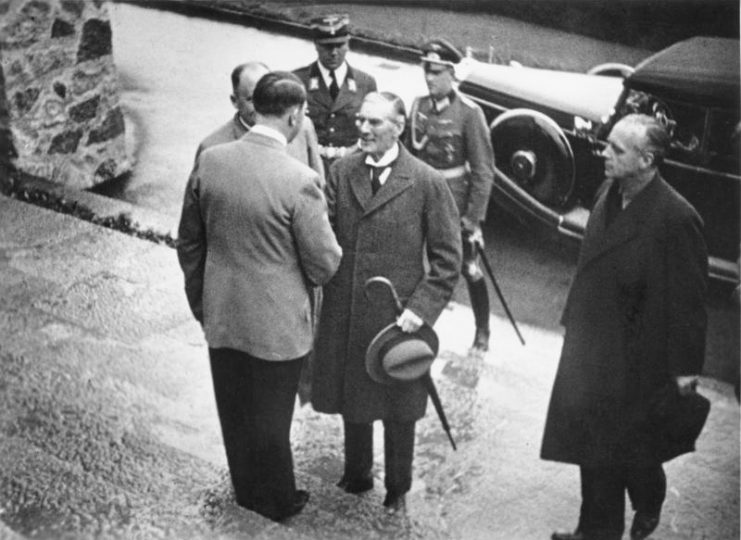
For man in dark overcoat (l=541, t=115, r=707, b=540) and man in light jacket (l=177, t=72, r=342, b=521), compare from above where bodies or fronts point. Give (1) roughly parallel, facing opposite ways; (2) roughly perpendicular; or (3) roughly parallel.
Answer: roughly parallel, facing opposite ways

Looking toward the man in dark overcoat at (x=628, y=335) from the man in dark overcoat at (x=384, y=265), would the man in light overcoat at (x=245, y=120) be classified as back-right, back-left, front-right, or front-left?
back-left

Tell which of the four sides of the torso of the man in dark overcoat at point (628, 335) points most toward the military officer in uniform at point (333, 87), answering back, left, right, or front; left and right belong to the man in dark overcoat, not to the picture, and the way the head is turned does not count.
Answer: right

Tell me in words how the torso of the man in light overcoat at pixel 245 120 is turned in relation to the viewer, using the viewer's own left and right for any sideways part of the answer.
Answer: facing the viewer and to the right of the viewer

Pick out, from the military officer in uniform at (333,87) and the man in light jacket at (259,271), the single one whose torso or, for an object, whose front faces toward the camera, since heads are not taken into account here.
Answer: the military officer in uniform

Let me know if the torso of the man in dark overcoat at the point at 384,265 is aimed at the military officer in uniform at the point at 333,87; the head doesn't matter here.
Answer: no

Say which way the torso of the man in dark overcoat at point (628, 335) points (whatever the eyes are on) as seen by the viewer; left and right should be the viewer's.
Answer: facing the viewer and to the left of the viewer

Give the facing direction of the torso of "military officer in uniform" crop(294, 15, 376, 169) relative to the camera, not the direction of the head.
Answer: toward the camera

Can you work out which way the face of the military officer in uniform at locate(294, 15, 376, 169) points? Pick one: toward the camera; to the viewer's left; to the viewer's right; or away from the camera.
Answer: toward the camera

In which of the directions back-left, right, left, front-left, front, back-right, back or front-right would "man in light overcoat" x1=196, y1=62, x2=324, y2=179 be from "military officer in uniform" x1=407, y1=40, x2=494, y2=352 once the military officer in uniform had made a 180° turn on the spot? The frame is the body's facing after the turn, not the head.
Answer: back

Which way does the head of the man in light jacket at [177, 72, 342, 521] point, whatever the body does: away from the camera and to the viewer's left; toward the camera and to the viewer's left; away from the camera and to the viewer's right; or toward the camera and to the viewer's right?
away from the camera and to the viewer's right

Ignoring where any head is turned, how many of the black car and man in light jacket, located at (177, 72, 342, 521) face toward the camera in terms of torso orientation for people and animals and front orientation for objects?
0

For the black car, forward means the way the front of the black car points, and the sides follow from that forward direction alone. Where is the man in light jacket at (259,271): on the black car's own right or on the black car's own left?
on the black car's own left

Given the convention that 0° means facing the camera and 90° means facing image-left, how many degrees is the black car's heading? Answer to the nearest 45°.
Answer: approximately 135°

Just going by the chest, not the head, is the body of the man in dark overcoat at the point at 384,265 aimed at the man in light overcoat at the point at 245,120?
no

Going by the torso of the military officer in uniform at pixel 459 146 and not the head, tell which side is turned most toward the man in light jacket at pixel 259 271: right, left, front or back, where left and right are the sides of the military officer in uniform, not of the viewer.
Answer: front

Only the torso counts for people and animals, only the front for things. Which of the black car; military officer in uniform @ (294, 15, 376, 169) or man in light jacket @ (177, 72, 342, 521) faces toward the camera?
the military officer in uniform

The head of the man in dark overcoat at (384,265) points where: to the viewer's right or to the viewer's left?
to the viewer's left

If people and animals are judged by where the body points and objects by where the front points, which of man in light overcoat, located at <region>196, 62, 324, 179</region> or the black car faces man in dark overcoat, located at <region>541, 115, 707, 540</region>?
the man in light overcoat

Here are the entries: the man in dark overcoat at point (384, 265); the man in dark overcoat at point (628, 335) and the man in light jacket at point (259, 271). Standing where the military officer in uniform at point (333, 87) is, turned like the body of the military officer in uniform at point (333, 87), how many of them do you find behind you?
0
